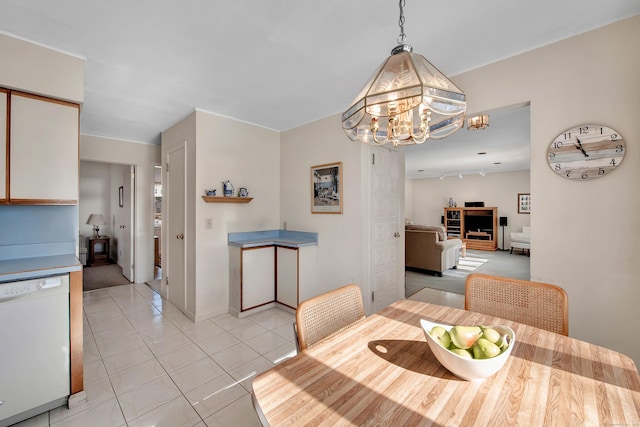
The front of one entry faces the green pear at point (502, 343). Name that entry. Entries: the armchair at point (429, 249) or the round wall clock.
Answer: the round wall clock

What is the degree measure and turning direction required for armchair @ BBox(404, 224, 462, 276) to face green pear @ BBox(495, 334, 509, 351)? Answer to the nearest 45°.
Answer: approximately 135° to its right

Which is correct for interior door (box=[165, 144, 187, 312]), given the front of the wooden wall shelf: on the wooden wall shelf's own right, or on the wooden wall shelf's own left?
on the wooden wall shelf's own right

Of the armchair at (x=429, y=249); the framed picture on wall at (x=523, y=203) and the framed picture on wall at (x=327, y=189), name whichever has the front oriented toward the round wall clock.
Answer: the framed picture on wall at (x=523, y=203)

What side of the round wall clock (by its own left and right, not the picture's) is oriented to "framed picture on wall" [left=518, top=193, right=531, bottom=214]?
back

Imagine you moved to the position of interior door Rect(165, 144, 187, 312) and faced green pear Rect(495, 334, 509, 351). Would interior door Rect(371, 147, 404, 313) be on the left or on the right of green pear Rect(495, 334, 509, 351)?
left

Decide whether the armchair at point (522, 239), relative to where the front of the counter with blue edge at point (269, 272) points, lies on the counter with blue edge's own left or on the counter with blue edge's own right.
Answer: on the counter with blue edge's own left

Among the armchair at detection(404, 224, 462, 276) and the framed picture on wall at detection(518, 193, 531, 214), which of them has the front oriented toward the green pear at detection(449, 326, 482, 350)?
the framed picture on wall

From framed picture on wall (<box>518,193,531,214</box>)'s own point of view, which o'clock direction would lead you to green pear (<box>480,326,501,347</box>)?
The green pear is roughly at 12 o'clock from the framed picture on wall.

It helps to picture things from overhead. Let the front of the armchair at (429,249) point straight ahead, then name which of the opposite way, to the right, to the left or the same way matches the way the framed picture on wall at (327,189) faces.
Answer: the opposite way

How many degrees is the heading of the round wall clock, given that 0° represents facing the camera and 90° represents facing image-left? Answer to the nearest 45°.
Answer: approximately 0°
